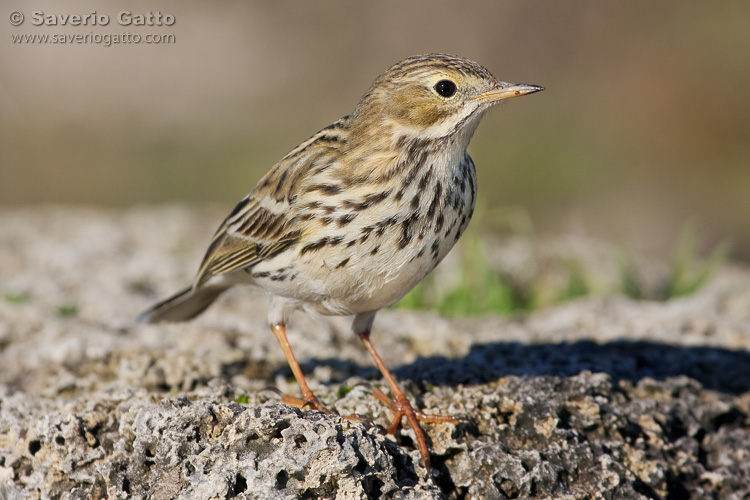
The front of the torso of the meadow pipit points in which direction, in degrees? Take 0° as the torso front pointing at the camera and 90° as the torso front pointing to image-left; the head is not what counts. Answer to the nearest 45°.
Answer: approximately 315°
